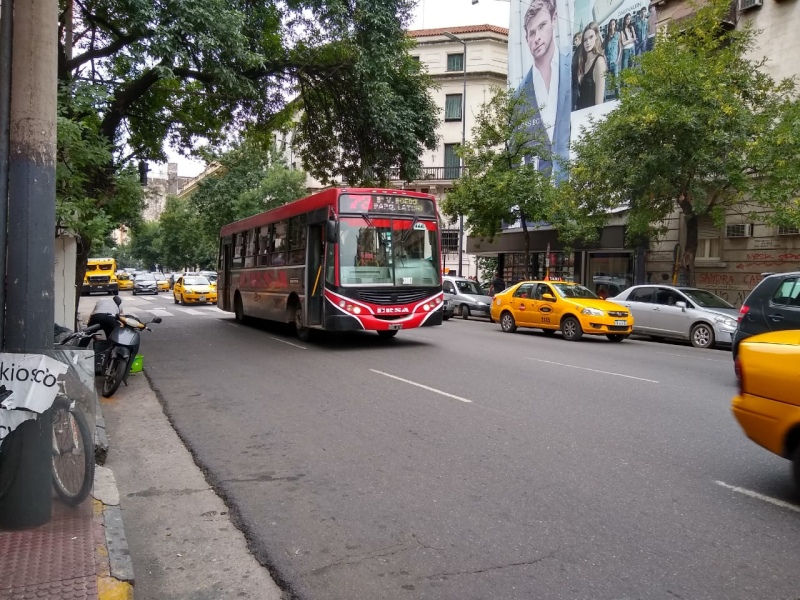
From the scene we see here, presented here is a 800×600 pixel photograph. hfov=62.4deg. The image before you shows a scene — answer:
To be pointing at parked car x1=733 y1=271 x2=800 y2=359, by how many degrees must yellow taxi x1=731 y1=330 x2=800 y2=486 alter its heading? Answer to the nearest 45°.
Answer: approximately 135° to its left

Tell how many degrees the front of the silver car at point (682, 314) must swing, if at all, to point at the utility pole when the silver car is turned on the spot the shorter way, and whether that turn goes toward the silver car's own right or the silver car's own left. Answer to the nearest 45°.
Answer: approximately 45° to the silver car's own right

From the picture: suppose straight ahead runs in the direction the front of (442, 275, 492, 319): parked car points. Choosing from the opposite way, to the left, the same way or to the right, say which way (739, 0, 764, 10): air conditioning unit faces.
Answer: to the right

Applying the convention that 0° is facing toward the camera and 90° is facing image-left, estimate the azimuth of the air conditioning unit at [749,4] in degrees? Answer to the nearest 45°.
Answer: approximately 45°

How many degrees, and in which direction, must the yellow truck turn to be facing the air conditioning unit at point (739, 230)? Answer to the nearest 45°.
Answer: approximately 45° to its left

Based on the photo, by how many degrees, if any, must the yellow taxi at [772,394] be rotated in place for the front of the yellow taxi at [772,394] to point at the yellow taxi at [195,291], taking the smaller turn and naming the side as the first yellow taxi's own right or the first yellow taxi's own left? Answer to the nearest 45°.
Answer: approximately 180°

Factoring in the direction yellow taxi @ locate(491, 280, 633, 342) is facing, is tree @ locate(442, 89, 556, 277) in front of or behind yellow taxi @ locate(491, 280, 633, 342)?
behind

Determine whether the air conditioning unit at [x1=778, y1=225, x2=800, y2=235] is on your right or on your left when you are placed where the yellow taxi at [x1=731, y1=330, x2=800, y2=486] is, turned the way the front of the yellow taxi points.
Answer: on your left

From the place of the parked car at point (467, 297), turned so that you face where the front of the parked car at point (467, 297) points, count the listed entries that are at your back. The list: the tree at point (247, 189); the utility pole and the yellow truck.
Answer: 2

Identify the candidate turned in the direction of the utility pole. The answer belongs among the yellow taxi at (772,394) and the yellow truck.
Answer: the yellow truck

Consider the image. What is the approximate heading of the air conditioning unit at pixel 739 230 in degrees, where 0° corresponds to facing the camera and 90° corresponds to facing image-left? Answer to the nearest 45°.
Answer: approximately 45°
